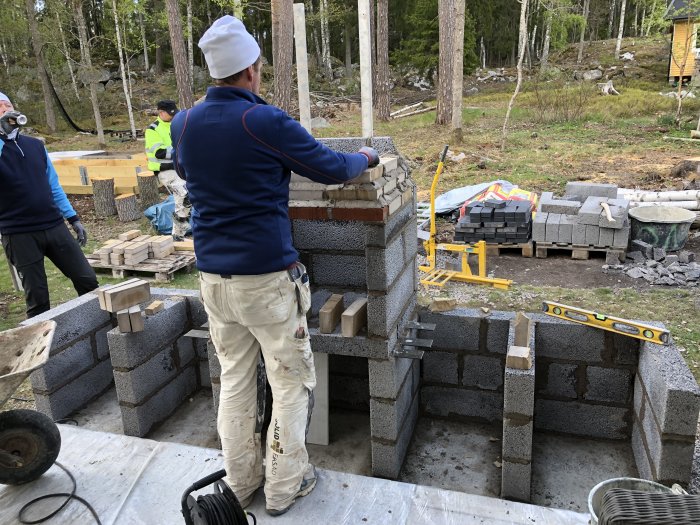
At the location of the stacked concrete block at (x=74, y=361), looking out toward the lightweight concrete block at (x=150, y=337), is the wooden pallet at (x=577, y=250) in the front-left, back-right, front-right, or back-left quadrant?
front-left

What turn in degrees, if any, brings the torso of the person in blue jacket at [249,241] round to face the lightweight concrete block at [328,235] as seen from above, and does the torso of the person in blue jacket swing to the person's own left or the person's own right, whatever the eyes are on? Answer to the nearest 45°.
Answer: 0° — they already face it

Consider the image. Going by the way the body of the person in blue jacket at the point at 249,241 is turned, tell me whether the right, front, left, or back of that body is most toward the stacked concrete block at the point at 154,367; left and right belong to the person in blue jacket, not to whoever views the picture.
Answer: left

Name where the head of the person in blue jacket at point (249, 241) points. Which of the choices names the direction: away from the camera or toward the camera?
away from the camera

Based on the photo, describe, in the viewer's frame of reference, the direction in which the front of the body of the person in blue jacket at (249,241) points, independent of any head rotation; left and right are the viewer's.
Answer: facing away from the viewer and to the right of the viewer

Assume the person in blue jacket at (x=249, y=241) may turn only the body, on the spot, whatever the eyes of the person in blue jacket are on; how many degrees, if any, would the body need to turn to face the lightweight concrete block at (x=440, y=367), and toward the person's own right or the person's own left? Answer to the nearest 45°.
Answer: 0° — they already face it

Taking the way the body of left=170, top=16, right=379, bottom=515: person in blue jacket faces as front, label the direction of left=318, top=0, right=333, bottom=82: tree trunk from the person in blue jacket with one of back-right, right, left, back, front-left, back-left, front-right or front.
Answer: front-left

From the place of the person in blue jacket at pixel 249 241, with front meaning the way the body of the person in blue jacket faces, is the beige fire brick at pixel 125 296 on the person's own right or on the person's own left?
on the person's own left

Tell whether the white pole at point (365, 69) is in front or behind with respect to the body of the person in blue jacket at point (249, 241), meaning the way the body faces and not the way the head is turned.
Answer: in front

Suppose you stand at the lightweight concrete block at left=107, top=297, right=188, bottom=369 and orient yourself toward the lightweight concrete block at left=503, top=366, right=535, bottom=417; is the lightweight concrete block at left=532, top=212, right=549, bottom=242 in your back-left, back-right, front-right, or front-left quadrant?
front-left

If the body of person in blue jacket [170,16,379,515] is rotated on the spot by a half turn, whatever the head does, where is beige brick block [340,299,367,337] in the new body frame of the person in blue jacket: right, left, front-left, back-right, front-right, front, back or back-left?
back

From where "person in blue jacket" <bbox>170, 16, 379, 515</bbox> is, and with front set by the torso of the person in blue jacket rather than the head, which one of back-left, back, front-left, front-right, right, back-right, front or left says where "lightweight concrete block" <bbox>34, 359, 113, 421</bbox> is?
left

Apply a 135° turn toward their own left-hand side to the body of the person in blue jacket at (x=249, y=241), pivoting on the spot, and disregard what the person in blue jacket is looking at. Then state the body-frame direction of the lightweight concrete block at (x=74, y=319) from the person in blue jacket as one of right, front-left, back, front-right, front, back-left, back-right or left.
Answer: front-right

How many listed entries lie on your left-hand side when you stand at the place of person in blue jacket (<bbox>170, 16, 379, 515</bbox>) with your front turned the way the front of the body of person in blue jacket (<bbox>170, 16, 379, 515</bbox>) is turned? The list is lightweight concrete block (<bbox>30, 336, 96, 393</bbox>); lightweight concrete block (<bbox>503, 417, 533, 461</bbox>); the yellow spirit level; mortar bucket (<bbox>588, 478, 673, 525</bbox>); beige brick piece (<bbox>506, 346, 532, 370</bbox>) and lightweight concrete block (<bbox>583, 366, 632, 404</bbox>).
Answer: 1

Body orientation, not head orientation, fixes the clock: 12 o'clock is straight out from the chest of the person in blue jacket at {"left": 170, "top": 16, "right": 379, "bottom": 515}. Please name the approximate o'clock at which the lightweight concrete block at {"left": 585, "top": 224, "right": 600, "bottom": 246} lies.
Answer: The lightweight concrete block is roughly at 12 o'clock from the person in blue jacket.

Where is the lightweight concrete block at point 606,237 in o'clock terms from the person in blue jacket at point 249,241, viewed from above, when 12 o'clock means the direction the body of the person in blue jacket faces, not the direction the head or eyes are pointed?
The lightweight concrete block is roughly at 12 o'clock from the person in blue jacket.

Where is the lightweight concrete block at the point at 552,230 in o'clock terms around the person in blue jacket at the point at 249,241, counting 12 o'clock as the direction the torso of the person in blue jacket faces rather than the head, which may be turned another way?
The lightweight concrete block is roughly at 12 o'clock from the person in blue jacket.
